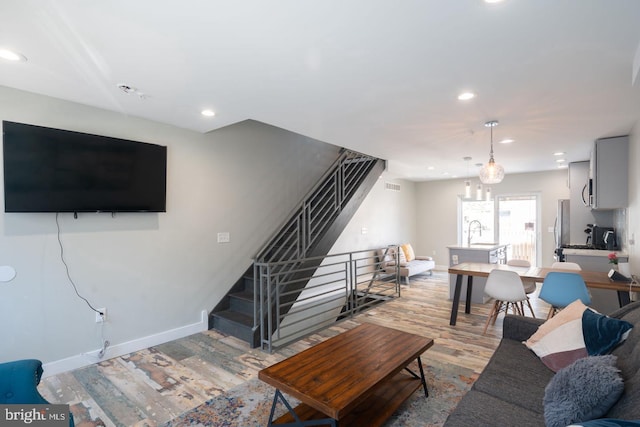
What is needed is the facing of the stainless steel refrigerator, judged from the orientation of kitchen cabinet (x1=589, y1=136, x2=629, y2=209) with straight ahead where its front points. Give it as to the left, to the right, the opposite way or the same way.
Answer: the same way

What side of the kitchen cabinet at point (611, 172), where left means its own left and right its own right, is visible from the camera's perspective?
left

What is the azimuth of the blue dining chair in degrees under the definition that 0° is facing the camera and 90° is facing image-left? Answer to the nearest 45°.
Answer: approximately 180°

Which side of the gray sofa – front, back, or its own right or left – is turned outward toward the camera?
left

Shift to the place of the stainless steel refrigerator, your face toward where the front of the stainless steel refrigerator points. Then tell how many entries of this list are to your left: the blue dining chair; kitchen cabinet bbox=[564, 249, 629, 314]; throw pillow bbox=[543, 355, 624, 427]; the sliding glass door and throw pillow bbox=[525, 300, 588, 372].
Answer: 4

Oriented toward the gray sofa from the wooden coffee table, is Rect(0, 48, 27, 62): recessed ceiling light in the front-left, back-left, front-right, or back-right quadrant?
back-right

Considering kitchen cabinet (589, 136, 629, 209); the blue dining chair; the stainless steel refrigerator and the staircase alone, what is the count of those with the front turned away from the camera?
1

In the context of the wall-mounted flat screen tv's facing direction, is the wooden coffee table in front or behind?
in front

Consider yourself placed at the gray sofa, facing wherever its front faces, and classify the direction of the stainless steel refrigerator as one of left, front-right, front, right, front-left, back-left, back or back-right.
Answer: right

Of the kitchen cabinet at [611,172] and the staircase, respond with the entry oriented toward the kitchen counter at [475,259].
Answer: the kitchen cabinet

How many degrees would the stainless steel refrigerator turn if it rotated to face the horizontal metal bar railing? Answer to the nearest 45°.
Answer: approximately 45° to its left

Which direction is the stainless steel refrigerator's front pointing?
to the viewer's left

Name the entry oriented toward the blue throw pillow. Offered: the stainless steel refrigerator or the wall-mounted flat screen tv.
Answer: the wall-mounted flat screen tv

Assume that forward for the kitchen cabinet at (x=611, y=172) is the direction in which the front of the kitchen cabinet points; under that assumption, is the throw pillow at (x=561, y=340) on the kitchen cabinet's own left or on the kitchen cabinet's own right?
on the kitchen cabinet's own left

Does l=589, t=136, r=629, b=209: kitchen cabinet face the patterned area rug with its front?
no

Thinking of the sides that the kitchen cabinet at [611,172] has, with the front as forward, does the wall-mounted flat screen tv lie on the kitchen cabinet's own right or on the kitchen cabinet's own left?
on the kitchen cabinet's own left

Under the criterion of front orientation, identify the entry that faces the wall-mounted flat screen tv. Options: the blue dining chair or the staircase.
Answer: the staircase
